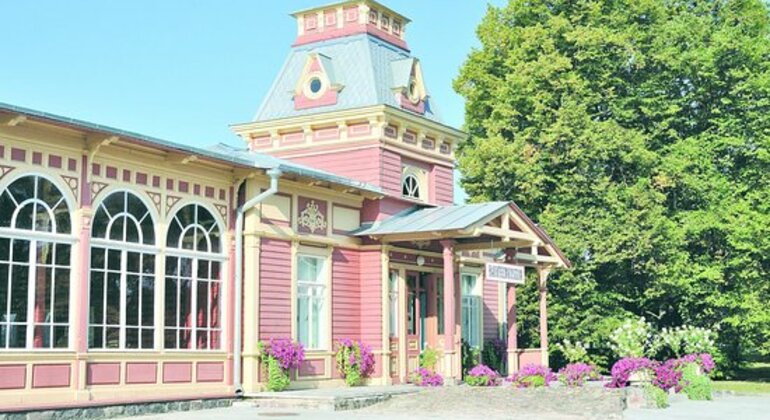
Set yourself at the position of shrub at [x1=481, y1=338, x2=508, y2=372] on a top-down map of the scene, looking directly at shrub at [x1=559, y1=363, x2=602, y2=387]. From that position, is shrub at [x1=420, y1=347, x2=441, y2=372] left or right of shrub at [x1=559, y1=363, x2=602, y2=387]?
right

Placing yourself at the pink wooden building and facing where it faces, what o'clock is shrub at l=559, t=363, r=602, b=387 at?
The shrub is roughly at 10 o'clock from the pink wooden building.

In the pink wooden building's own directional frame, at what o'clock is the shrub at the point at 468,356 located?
The shrub is roughly at 9 o'clock from the pink wooden building.

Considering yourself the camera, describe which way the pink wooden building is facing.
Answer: facing the viewer and to the right of the viewer

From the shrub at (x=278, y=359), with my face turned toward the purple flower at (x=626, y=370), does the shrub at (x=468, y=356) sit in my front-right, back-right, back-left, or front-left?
front-left

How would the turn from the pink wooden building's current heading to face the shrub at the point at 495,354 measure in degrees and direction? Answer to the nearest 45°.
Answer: approximately 90° to its left

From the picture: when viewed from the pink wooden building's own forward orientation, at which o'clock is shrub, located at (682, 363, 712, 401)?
The shrub is roughly at 10 o'clock from the pink wooden building.

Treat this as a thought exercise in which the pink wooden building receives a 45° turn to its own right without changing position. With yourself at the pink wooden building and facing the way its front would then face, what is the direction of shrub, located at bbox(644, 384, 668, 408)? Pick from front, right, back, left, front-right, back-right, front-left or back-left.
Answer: left

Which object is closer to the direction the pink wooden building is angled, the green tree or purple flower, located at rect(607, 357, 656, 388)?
the purple flower

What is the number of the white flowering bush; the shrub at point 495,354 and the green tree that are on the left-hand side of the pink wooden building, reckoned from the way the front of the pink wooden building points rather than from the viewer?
3

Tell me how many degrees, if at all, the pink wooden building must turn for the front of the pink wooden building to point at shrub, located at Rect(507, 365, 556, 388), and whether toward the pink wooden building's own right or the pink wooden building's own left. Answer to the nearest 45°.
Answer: approximately 45° to the pink wooden building's own left
